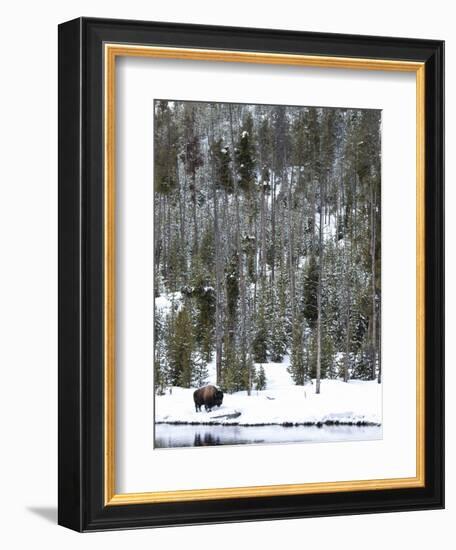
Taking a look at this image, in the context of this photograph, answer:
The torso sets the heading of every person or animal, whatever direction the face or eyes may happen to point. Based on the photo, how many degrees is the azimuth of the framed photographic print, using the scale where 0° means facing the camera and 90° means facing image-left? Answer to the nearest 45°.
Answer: approximately 315°
